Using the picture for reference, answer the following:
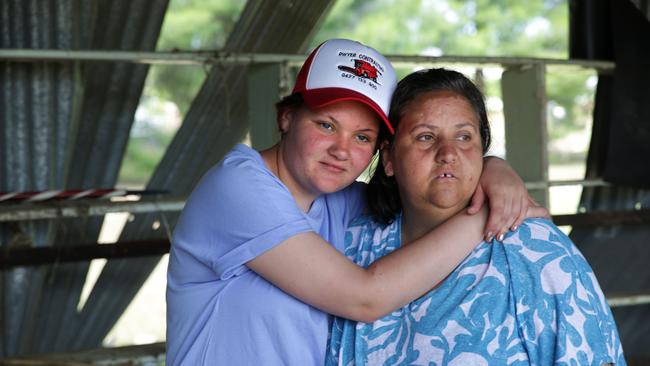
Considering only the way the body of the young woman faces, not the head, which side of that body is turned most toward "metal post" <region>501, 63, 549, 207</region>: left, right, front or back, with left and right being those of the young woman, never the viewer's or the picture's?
left

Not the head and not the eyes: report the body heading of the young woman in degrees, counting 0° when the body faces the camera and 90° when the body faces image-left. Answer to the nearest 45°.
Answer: approximately 315°

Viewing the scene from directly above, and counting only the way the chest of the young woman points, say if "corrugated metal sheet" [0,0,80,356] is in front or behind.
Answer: behind

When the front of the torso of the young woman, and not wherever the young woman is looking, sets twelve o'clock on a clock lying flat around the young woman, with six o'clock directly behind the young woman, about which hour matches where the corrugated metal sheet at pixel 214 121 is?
The corrugated metal sheet is roughly at 7 o'clock from the young woman.

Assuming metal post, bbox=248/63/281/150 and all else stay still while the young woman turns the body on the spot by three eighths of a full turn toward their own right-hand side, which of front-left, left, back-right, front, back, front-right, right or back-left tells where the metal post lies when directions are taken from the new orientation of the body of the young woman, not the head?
right
